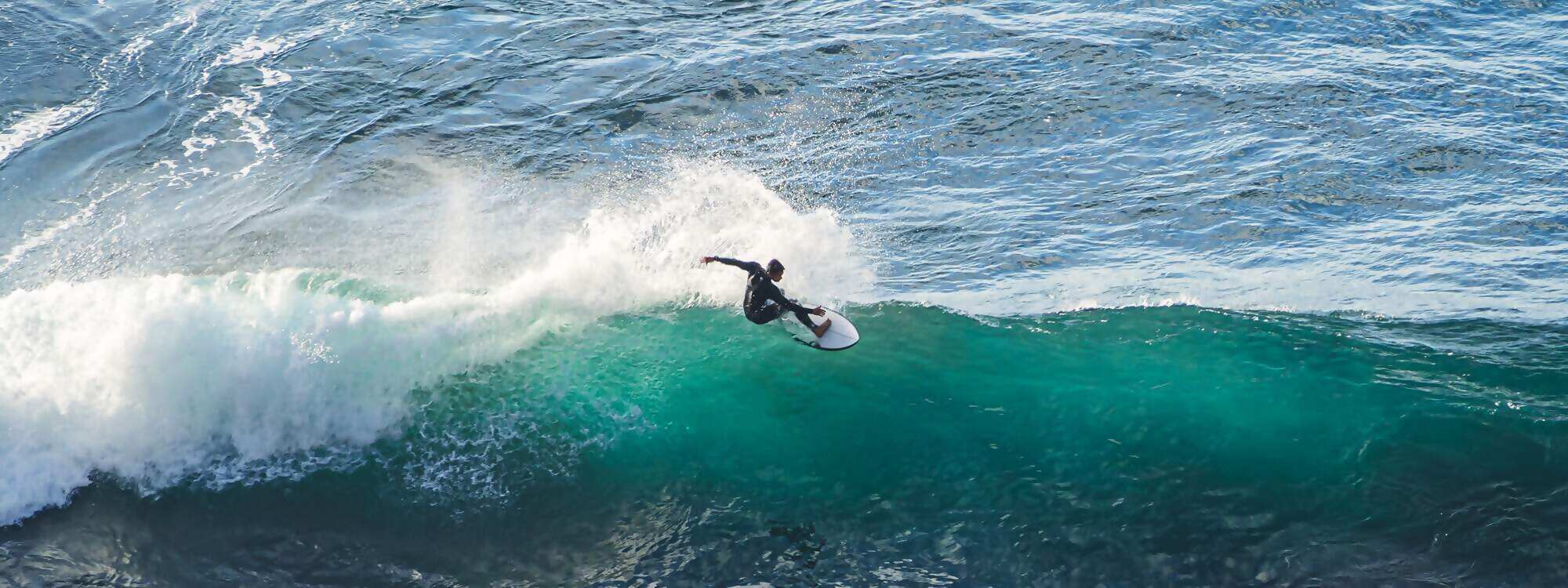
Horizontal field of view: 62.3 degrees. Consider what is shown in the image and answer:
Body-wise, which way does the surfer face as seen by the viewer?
to the viewer's right
